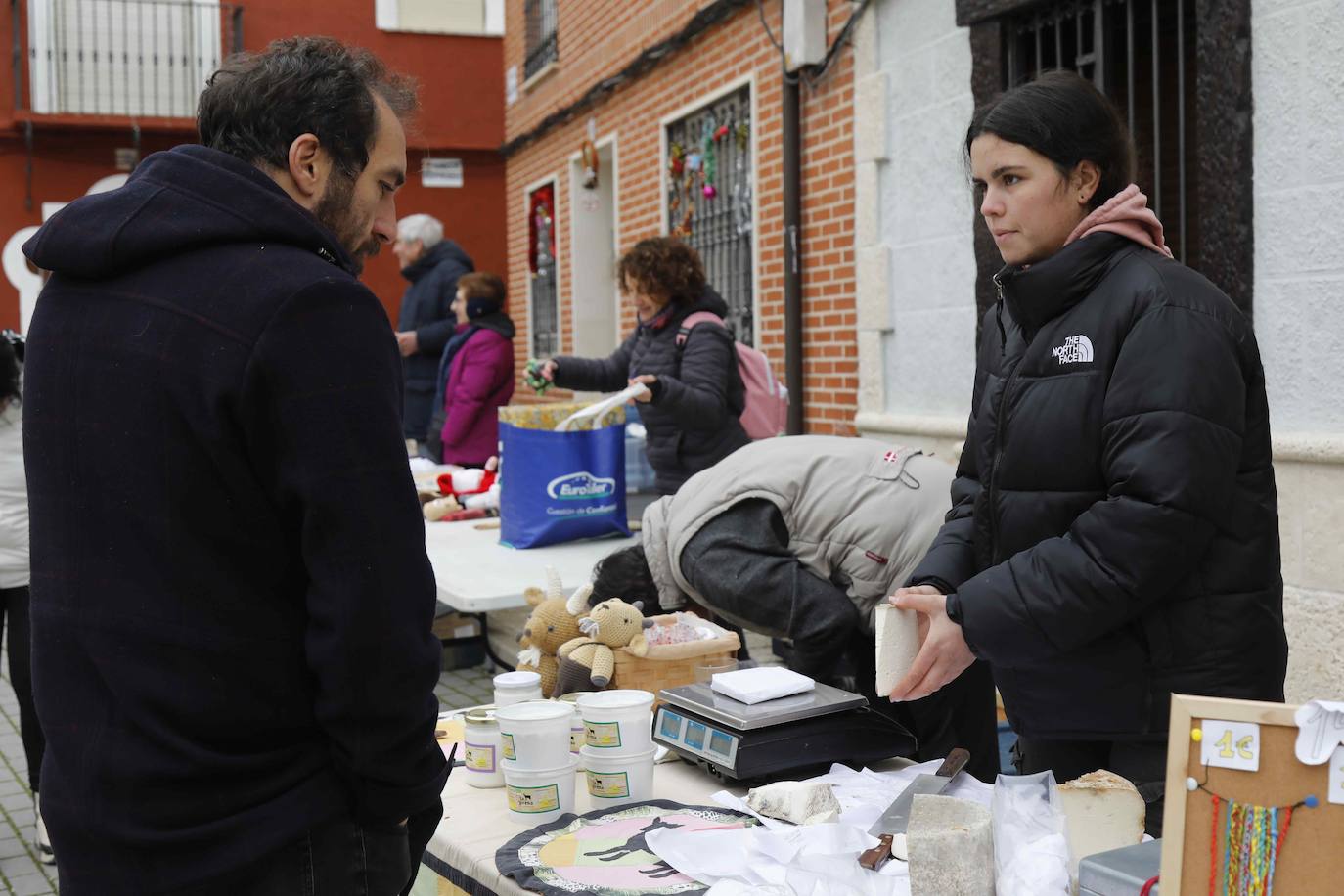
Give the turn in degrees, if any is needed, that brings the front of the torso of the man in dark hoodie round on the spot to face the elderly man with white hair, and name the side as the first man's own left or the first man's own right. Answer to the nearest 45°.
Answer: approximately 45° to the first man's own left

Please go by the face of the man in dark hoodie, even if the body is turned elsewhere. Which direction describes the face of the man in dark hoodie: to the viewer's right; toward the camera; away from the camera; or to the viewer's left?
to the viewer's right

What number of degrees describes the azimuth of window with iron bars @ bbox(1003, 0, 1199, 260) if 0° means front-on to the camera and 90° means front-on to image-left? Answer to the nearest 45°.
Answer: approximately 0°

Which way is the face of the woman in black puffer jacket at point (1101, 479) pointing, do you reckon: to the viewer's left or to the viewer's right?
to the viewer's left

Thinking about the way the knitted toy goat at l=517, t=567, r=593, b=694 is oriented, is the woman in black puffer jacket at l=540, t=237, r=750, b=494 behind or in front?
behind
